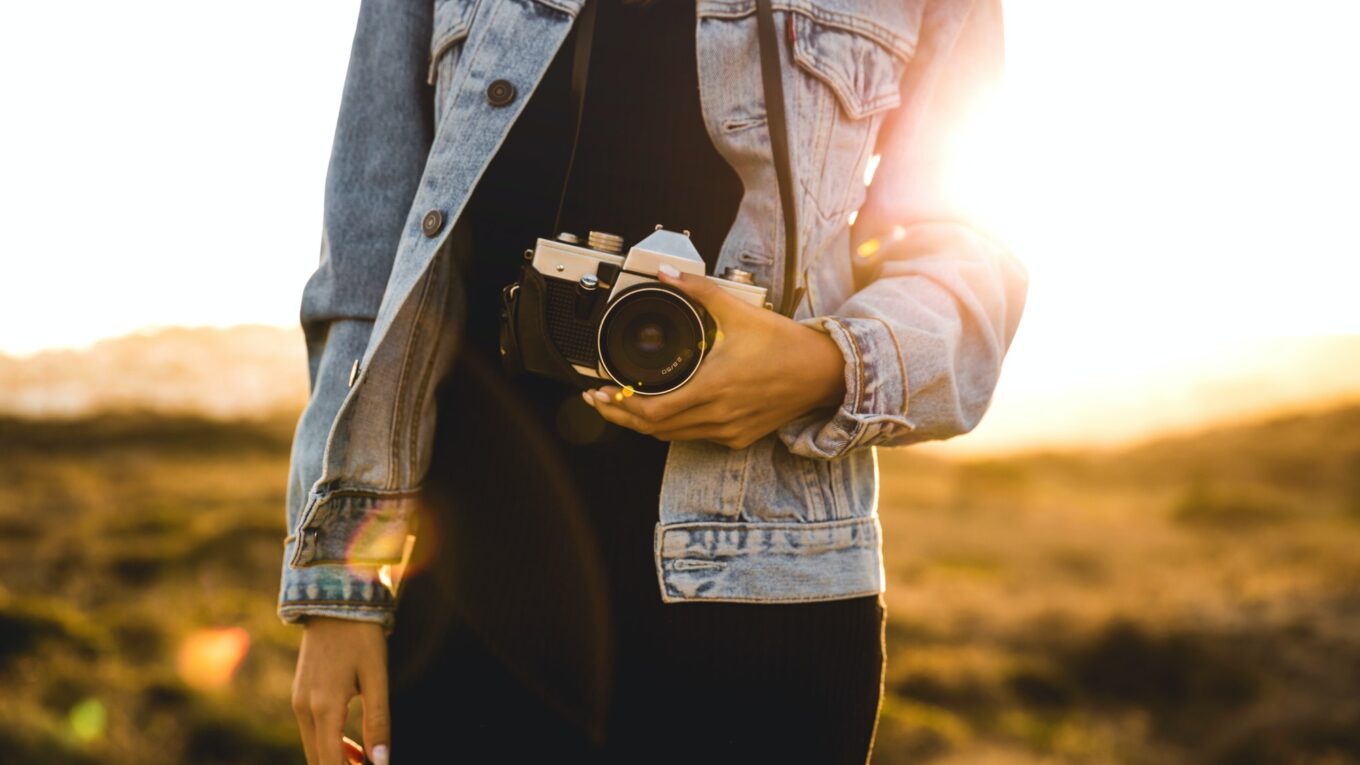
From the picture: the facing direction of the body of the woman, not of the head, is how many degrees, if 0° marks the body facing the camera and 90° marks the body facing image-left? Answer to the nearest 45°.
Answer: approximately 0°
